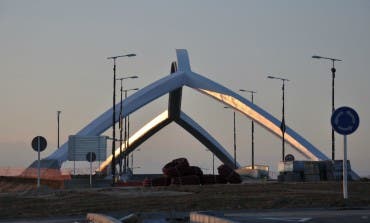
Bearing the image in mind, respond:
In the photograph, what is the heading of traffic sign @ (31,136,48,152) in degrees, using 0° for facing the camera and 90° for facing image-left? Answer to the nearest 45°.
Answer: approximately 180°

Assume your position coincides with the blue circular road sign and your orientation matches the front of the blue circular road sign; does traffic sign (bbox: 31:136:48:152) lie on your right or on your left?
on your right

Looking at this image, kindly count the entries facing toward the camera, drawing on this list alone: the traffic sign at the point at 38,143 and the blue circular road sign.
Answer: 1

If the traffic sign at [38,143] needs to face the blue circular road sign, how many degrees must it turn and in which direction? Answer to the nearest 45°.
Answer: approximately 135° to its right

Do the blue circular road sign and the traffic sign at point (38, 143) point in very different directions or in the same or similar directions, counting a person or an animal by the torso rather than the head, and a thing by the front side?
very different directions

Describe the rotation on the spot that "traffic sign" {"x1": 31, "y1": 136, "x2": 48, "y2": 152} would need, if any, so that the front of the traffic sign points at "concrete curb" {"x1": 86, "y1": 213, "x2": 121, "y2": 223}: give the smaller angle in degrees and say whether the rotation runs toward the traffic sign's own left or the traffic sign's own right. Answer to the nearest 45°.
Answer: approximately 180°

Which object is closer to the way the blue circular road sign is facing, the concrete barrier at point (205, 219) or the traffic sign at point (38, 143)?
the concrete barrier

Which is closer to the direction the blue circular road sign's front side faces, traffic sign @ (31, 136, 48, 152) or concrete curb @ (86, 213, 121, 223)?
the concrete curb

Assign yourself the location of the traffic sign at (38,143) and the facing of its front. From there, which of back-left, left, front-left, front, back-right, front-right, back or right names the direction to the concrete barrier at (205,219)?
back

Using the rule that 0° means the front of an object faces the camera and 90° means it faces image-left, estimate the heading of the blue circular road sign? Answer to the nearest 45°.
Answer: approximately 0°

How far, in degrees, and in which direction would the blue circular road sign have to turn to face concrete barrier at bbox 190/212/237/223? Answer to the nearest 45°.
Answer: approximately 45° to its right
